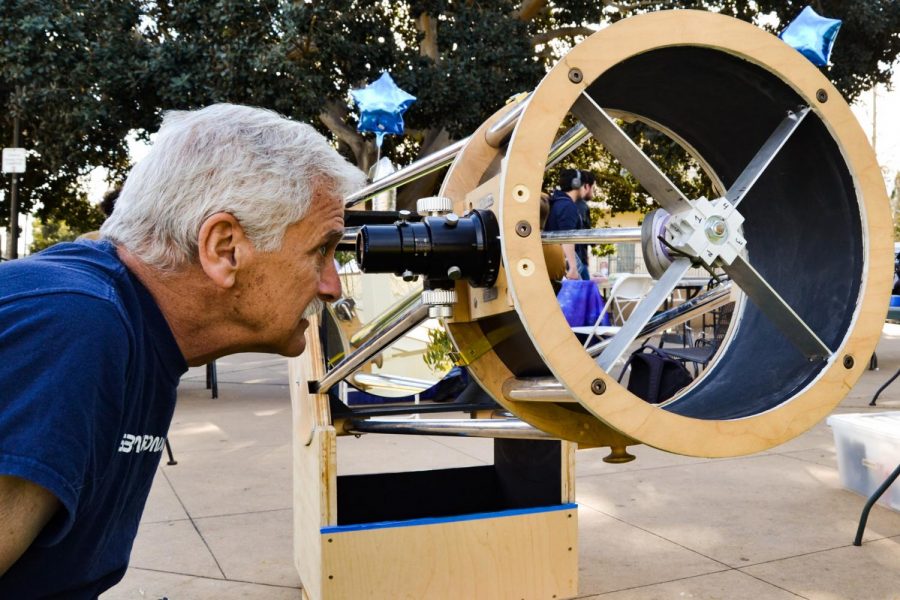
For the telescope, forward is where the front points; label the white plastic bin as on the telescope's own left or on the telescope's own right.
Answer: on the telescope's own left

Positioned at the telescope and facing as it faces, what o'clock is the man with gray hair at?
The man with gray hair is roughly at 4 o'clock from the telescope.

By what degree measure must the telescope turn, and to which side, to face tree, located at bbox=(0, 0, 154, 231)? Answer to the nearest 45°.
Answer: approximately 180°

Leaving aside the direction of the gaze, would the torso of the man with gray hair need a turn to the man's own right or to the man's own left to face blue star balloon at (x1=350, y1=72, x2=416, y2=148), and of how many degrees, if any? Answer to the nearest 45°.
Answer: approximately 90° to the man's own left

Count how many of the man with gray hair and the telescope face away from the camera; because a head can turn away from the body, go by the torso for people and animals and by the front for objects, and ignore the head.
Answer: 0

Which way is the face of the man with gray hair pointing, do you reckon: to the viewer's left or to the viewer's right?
to the viewer's right

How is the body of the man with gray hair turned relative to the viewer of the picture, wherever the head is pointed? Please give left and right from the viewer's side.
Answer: facing to the right of the viewer

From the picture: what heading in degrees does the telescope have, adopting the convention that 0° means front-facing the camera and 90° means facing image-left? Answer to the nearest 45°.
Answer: approximately 315°

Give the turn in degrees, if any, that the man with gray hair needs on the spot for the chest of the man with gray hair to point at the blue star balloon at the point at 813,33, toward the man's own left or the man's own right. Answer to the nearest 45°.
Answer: approximately 45° to the man's own left

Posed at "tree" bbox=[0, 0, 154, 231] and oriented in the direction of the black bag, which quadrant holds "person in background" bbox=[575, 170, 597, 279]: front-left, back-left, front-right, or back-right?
front-left

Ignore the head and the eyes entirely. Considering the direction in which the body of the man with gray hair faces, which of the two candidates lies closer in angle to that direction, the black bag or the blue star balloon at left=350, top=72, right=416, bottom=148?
the black bag

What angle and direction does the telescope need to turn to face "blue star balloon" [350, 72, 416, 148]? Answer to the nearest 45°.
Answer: approximately 135° to its left
